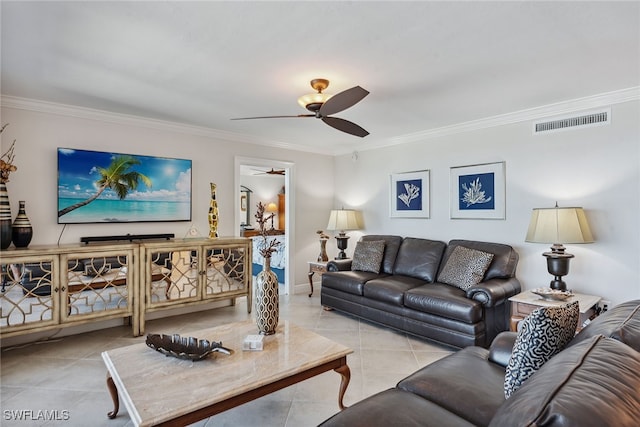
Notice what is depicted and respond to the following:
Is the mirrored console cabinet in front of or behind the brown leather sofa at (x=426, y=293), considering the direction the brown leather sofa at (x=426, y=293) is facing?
in front

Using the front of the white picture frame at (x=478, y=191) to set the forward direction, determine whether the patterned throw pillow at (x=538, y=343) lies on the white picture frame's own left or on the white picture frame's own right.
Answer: on the white picture frame's own left

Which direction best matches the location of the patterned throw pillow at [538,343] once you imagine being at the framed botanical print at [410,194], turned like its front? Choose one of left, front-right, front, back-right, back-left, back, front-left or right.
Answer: front-left

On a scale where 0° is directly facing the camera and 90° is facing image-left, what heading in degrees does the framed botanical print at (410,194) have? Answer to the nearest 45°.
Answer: approximately 45°

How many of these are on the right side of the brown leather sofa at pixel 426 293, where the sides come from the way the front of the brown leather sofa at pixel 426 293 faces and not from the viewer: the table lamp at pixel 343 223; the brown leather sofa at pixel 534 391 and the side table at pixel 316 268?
2

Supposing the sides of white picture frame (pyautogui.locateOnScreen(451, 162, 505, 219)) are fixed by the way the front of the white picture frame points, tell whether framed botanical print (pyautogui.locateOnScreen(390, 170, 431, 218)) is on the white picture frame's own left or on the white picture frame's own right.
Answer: on the white picture frame's own right

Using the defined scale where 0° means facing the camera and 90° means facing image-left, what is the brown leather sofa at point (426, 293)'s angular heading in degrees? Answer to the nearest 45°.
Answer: approximately 45°

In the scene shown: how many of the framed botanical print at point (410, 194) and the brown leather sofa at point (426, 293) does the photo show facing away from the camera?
0

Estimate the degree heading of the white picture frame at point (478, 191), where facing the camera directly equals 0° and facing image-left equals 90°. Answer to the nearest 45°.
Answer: approximately 45°
